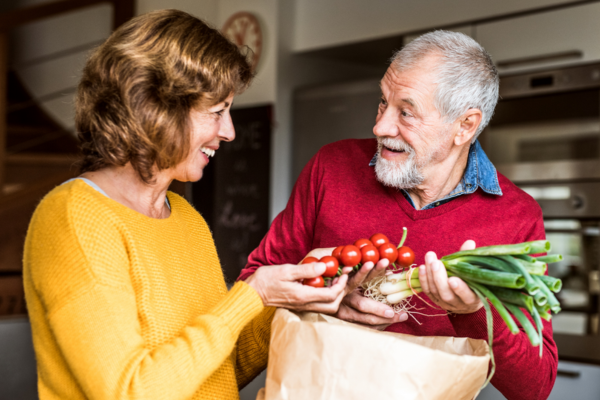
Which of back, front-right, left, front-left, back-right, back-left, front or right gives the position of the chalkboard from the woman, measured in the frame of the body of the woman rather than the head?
back-left

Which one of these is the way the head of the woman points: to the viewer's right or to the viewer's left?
to the viewer's right

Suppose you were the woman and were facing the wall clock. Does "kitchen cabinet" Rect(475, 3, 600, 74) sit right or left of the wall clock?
right

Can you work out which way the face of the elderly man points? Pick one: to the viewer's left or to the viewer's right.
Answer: to the viewer's left

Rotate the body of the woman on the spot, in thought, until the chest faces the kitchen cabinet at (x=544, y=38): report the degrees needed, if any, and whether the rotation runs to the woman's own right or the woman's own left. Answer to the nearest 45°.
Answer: approximately 90° to the woman's own left

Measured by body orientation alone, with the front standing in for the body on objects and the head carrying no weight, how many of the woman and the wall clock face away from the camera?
0

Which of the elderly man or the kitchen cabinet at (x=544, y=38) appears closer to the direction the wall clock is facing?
the elderly man

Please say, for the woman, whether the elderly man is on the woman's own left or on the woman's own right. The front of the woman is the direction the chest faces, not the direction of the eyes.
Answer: on the woman's own left

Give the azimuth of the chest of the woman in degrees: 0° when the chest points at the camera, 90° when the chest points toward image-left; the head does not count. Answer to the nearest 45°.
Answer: approximately 315°

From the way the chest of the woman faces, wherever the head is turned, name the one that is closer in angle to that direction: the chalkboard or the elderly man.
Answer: the elderly man

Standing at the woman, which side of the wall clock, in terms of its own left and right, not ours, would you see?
front
